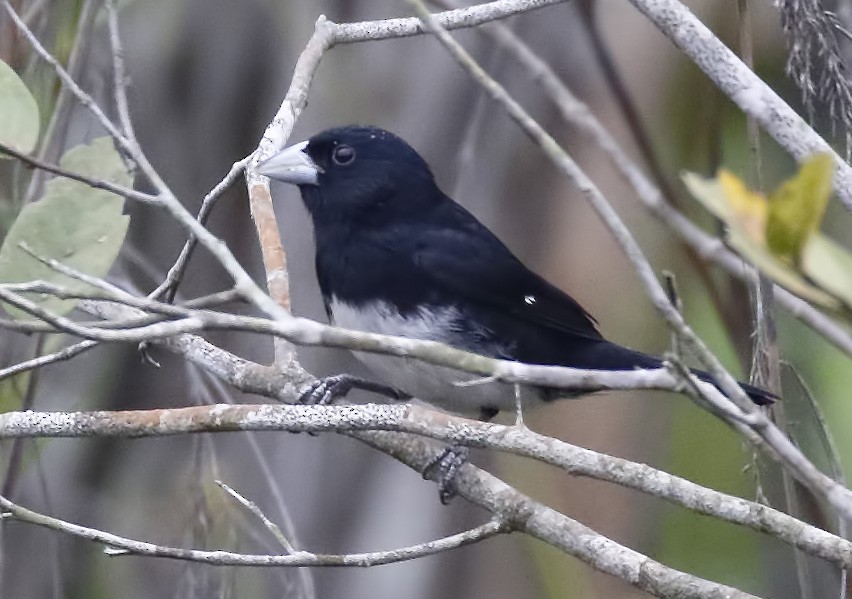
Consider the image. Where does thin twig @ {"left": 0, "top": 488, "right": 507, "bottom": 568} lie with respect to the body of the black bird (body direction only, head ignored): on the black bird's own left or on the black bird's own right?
on the black bird's own left

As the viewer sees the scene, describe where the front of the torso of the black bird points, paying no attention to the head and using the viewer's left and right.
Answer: facing to the left of the viewer

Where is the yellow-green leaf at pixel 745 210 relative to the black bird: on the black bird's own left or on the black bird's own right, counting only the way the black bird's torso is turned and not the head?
on the black bird's own left

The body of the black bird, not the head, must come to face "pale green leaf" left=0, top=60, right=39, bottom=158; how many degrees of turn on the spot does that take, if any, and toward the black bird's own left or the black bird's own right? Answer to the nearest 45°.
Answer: approximately 45° to the black bird's own left
